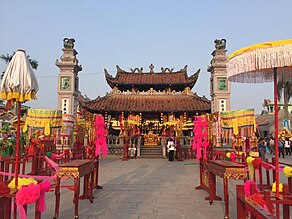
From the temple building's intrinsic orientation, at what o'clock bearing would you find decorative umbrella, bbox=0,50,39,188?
The decorative umbrella is roughly at 12 o'clock from the temple building.

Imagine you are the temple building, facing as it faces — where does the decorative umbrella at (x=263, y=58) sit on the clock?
The decorative umbrella is roughly at 12 o'clock from the temple building.

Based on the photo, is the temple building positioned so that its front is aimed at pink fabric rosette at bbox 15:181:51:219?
yes

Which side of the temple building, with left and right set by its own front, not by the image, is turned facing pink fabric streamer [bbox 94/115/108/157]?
front

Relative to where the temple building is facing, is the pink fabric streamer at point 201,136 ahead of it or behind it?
ahead

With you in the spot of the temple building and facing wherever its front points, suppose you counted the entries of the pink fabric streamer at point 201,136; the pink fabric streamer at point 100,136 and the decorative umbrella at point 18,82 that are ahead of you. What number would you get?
3

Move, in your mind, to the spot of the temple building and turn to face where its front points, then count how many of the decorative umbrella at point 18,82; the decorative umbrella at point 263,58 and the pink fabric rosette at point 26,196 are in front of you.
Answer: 3

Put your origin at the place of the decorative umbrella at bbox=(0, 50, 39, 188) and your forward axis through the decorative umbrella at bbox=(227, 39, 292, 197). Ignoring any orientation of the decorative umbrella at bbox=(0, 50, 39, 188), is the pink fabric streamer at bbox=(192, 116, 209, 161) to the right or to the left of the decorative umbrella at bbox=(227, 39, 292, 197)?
left

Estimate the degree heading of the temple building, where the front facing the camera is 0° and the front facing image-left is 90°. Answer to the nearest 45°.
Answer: approximately 0°
